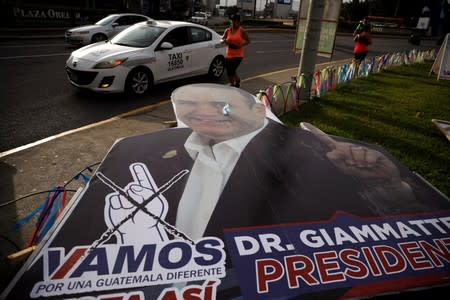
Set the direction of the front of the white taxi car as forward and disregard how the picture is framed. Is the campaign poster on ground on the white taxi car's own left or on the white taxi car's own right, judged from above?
on the white taxi car's own left

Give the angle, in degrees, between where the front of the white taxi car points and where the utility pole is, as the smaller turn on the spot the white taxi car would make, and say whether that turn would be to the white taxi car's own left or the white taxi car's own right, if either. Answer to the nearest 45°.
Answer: approximately 135° to the white taxi car's own left

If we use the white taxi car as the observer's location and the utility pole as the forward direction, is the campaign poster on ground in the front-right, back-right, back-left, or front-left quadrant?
front-right

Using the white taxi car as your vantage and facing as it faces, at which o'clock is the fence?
The fence is roughly at 8 o'clock from the white taxi car.

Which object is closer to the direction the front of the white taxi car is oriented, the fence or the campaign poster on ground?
the campaign poster on ground

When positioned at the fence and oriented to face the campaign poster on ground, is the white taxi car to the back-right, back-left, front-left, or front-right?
front-right

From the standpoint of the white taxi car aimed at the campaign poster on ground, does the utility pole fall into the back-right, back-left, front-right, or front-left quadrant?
front-left

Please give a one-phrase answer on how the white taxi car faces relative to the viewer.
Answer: facing the viewer and to the left of the viewer
